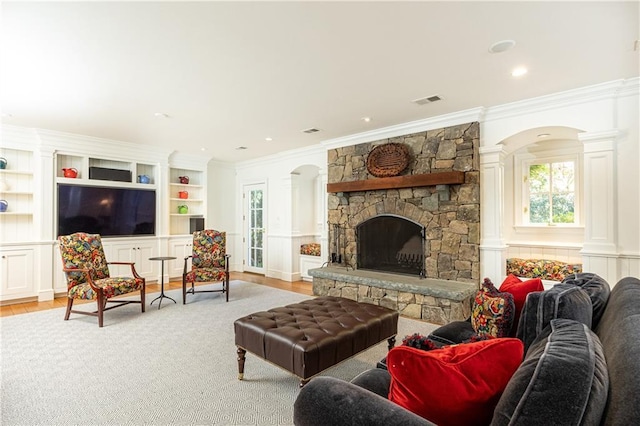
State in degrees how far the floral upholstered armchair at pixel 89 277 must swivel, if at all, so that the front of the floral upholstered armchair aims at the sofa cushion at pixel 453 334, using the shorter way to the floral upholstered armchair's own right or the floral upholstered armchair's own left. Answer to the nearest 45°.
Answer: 0° — it already faces it

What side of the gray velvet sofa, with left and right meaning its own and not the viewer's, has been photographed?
left

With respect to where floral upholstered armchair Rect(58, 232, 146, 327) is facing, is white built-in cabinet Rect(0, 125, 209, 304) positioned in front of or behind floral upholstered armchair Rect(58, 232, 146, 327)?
behind

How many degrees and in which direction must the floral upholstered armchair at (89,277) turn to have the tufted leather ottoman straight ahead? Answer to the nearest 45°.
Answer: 0° — it already faces it

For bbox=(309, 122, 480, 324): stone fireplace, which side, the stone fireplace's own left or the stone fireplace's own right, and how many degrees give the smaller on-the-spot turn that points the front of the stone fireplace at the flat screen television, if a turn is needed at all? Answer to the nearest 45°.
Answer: approximately 45° to the stone fireplace's own right

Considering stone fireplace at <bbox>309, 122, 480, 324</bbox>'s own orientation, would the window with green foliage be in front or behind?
behind

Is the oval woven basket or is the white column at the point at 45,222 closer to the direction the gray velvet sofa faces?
the white column

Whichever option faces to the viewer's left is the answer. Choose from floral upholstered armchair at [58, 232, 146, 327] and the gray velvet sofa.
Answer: the gray velvet sofa

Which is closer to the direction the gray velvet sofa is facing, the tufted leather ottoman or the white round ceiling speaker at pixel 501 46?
the tufted leather ottoman

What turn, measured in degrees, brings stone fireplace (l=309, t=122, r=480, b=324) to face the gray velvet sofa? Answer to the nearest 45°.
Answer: approximately 45° to its left

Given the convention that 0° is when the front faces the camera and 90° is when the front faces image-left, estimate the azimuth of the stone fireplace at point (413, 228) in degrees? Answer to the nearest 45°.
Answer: approximately 45°

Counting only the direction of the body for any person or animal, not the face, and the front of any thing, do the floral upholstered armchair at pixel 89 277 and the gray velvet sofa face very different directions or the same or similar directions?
very different directions

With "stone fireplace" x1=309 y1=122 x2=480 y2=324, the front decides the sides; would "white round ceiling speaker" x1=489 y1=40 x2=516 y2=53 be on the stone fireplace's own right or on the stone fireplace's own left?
on the stone fireplace's own left
